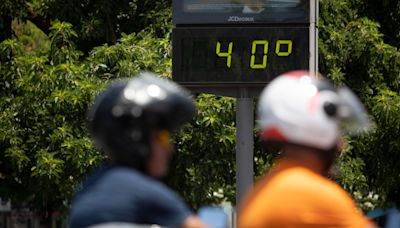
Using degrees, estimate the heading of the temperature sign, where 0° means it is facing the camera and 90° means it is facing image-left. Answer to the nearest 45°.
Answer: approximately 0°
